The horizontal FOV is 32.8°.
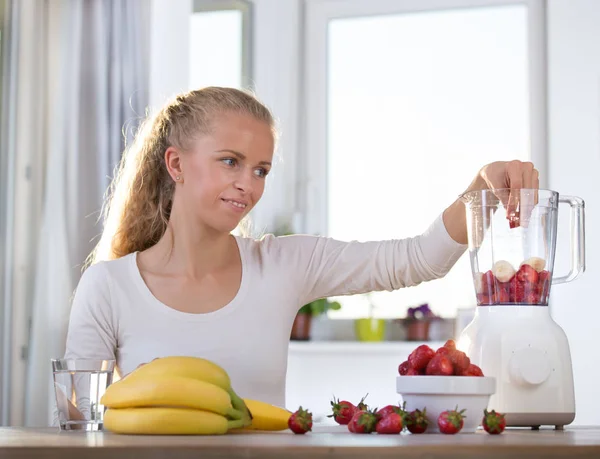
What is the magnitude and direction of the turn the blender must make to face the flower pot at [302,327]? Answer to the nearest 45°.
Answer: approximately 180°

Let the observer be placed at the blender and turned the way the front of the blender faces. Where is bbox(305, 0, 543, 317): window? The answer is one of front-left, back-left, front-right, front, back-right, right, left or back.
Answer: back

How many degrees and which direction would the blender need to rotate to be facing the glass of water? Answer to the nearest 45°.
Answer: approximately 45° to its right

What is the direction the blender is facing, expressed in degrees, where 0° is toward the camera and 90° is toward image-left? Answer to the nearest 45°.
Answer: approximately 0°

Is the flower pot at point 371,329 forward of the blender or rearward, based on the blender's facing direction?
rearward

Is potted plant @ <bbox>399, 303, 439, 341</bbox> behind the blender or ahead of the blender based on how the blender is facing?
behind
